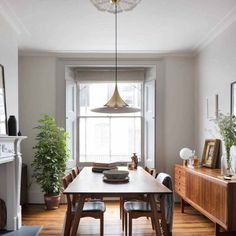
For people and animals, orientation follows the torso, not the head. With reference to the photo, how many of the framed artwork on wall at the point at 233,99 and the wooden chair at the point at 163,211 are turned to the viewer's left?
2

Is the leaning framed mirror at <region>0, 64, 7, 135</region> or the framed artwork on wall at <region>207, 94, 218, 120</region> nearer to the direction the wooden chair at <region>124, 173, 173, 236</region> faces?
the leaning framed mirror

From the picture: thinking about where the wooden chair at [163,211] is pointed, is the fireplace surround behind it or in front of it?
in front

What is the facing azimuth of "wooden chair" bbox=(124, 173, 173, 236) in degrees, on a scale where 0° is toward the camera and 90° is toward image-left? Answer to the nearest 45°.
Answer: approximately 90°

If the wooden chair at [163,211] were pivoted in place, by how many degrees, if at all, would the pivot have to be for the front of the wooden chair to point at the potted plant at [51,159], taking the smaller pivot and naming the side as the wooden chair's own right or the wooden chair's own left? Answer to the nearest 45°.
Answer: approximately 45° to the wooden chair's own right

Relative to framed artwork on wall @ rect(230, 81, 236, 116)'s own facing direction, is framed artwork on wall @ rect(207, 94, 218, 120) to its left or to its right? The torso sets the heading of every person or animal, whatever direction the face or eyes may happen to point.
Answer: on its right

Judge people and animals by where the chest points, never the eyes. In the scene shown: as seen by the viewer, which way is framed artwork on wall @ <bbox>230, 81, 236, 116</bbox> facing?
to the viewer's left

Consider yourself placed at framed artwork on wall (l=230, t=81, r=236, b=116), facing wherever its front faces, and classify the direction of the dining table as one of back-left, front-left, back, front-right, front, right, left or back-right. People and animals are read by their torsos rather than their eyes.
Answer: front-left

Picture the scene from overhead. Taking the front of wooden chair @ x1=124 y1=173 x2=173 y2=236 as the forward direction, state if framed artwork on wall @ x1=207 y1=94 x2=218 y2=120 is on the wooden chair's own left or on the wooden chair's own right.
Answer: on the wooden chair's own right

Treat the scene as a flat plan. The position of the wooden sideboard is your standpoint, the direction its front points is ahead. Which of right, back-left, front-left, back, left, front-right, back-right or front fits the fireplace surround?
front-right

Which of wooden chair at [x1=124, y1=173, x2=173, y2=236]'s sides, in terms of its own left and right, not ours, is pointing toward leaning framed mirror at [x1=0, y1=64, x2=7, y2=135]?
front

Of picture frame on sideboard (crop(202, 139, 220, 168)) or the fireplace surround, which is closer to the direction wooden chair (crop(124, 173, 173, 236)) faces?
the fireplace surround

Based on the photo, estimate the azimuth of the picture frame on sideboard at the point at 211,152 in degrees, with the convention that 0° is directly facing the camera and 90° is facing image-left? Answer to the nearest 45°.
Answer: approximately 45°
